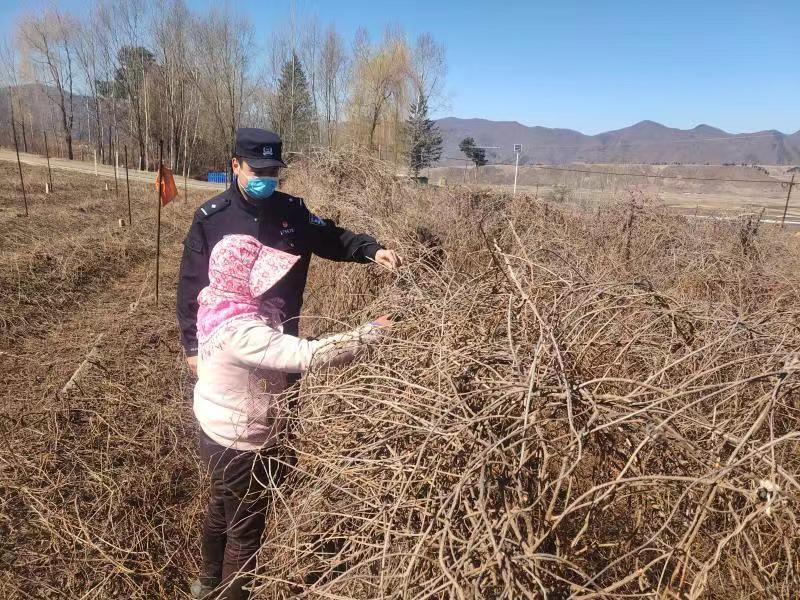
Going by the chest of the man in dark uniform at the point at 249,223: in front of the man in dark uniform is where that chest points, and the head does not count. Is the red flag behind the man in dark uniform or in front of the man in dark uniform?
behind

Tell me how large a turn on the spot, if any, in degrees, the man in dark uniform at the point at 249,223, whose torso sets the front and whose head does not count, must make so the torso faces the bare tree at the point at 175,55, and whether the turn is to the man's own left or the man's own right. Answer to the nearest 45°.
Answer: approximately 135° to the man's own left

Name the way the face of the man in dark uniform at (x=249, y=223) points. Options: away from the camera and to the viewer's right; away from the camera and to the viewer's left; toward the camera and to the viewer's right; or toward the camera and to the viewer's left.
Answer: toward the camera and to the viewer's right

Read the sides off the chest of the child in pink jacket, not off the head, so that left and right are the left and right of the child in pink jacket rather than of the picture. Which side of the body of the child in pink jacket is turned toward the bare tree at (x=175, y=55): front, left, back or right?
left

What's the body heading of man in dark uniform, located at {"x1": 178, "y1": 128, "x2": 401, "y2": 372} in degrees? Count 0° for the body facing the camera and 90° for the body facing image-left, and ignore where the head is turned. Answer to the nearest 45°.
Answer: approximately 315°

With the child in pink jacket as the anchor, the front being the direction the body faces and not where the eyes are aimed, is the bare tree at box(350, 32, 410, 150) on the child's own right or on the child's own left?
on the child's own left

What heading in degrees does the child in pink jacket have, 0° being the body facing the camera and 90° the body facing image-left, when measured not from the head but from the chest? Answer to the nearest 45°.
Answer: approximately 270°

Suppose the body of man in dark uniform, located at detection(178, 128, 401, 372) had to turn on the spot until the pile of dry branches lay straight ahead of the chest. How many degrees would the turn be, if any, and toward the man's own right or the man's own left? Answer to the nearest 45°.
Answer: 0° — they already face it

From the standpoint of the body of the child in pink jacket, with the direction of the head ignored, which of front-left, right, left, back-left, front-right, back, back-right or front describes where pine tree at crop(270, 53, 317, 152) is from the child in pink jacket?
left

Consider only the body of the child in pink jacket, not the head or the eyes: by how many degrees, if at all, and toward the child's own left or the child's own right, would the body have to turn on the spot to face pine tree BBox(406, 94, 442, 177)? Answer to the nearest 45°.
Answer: approximately 90° to the child's own left

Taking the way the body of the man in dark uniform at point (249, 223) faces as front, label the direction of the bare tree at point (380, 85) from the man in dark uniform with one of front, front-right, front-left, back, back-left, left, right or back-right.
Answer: back-left
